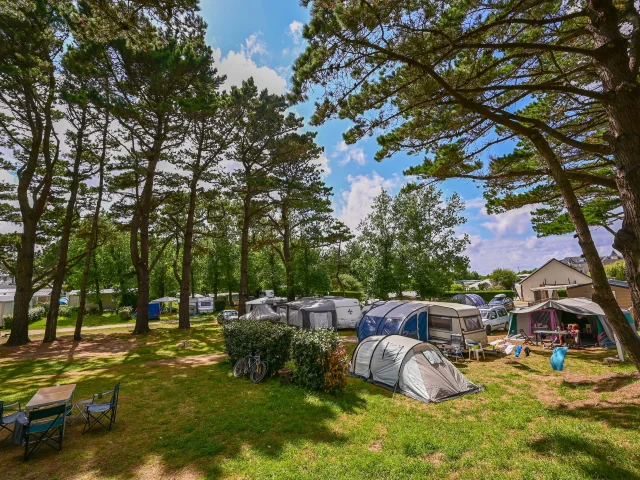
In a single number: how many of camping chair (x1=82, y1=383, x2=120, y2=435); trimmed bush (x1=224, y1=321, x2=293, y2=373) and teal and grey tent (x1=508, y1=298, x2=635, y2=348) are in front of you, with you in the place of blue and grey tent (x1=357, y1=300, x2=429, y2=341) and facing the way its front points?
2

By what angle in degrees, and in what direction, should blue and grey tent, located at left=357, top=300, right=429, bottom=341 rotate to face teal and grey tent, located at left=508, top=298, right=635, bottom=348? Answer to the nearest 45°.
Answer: approximately 135° to its left

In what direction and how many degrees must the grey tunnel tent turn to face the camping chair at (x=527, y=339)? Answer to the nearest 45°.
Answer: approximately 90° to its left

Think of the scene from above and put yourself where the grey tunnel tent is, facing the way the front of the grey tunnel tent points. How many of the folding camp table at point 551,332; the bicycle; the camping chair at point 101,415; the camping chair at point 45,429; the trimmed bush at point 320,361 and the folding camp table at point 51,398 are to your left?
1

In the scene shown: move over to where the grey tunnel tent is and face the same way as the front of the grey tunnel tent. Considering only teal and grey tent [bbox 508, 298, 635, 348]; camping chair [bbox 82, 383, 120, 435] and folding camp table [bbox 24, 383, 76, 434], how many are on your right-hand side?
2

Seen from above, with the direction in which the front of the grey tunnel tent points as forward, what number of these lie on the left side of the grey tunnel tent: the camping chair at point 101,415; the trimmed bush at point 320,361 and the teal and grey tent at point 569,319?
1

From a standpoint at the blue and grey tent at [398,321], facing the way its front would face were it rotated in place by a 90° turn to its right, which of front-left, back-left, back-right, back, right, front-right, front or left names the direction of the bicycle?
left

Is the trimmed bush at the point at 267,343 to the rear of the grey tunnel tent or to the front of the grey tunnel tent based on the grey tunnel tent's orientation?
to the rear

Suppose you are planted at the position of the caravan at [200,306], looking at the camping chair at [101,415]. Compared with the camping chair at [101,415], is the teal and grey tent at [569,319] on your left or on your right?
left

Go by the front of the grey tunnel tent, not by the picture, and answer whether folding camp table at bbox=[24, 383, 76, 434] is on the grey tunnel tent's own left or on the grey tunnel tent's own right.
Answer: on the grey tunnel tent's own right

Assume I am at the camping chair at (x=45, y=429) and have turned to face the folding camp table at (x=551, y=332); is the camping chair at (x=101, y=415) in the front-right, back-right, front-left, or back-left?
front-left

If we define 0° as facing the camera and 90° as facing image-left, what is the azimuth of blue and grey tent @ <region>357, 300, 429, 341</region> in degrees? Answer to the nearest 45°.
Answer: approximately 45°

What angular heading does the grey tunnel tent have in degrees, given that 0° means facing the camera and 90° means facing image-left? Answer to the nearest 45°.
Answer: approximately 315°

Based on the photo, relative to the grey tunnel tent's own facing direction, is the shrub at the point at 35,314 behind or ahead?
behind

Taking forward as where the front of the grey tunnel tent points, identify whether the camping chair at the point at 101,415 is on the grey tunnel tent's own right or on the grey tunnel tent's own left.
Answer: on the grey tunnel tent's own right

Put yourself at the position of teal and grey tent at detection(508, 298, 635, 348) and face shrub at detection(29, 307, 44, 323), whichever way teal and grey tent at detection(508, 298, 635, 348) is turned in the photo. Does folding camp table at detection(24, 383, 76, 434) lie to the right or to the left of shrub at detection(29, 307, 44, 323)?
left
